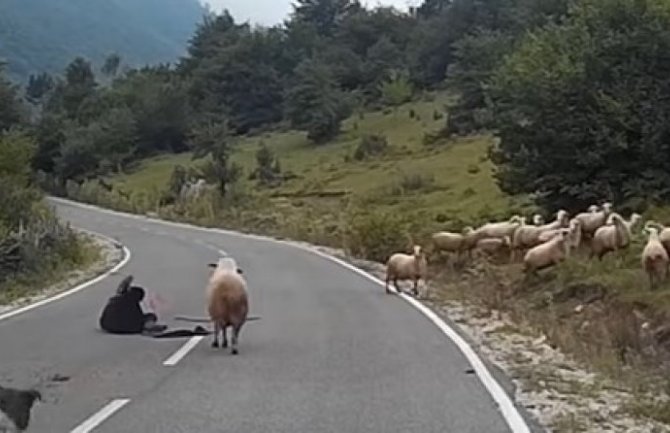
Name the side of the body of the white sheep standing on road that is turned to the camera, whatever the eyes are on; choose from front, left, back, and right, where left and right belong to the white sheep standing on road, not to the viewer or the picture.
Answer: back

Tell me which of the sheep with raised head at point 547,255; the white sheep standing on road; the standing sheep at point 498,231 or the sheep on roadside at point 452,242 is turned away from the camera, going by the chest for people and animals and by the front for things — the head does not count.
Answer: the white sheep standing on road

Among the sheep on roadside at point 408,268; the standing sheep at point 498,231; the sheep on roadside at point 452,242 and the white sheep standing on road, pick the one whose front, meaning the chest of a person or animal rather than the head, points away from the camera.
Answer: the white sheep standing on road

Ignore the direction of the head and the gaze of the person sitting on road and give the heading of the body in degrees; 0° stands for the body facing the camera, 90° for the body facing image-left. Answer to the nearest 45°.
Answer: approximately 270°
